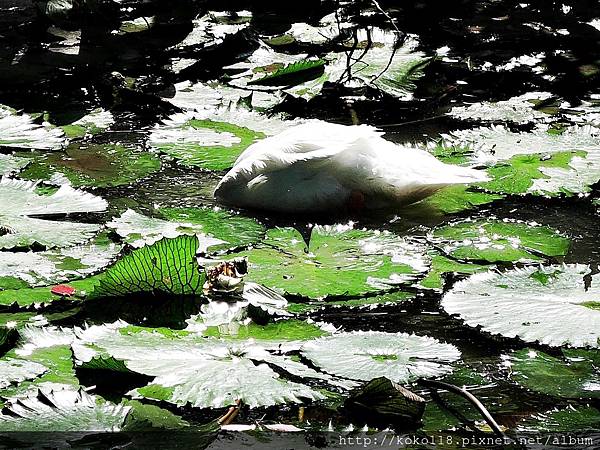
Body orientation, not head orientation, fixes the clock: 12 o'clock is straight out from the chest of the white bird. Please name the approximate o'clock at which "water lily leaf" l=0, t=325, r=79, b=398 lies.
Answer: The water lily leaf is roughly at 10 o'clock from the white bird.

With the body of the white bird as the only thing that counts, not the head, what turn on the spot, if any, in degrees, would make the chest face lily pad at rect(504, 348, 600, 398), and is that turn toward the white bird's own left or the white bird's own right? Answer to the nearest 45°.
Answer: approximately 135° to the white bird's own left

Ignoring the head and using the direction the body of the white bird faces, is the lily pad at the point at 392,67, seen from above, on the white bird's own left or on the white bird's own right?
on the white bird's own right

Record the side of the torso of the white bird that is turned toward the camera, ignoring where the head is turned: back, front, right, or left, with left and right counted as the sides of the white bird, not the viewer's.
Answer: left

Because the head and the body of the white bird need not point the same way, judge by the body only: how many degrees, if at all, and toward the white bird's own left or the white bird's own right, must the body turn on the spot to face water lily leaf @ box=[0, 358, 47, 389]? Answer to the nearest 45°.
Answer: approximately 45° to the white bird's own left

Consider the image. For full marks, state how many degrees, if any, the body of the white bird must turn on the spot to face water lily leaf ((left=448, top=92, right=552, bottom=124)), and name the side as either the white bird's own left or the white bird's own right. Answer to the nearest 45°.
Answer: approximately 135° to the white bird's own right

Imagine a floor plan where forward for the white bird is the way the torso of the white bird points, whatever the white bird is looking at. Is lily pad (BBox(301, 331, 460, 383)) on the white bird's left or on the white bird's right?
on the white bird's left
